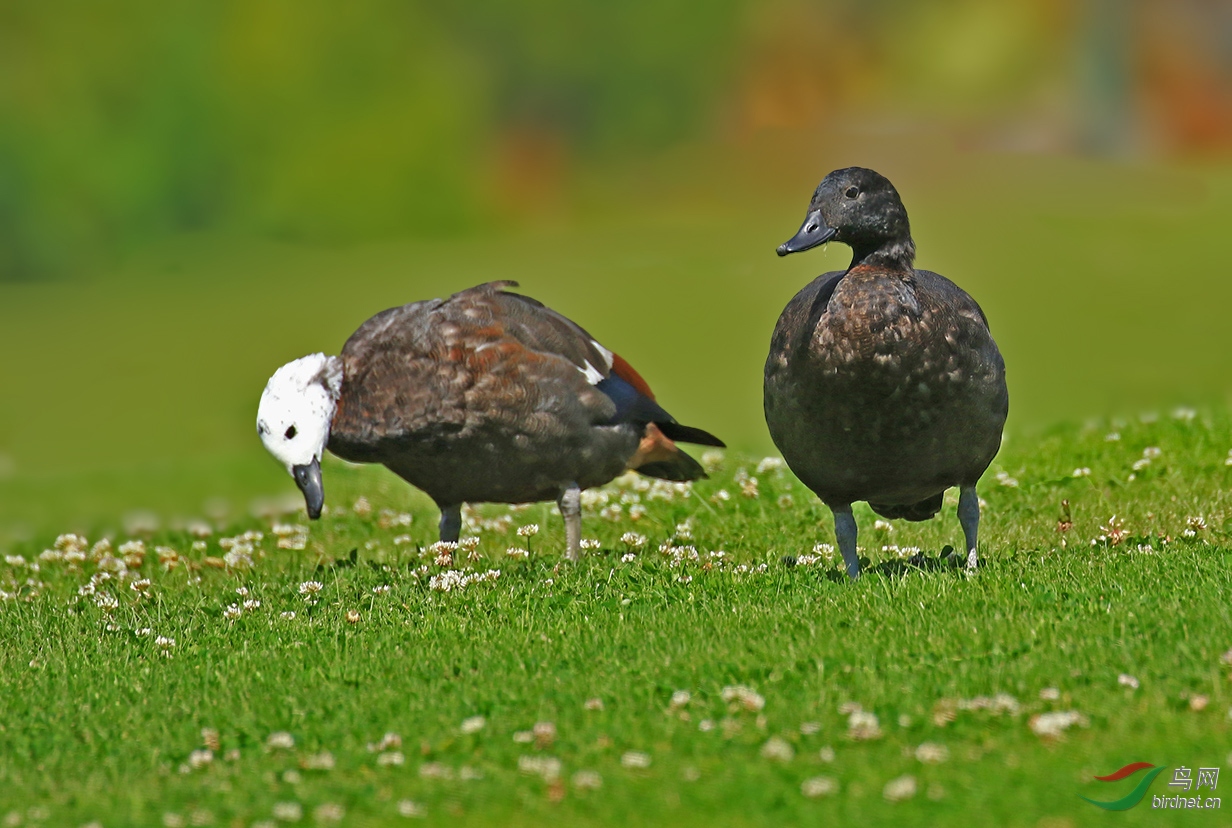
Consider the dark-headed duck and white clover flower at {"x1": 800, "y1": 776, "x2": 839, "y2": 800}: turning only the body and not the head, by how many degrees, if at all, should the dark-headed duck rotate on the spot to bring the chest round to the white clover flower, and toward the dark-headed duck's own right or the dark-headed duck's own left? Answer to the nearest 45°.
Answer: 0° — it already faces it

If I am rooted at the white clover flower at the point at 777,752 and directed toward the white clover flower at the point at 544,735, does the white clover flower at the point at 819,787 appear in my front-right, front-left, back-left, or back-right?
back-left

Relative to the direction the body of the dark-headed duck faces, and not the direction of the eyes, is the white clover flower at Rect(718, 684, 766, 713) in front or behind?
in front

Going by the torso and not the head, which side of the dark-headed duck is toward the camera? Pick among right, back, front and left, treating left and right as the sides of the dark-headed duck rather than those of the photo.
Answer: front

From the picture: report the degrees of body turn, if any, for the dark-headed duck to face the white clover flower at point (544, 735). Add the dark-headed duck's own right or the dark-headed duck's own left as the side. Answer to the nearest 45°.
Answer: approximately 45° to the dark-headed duck's own right

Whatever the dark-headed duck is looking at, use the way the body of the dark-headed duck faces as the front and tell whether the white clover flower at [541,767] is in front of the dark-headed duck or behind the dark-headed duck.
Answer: in front

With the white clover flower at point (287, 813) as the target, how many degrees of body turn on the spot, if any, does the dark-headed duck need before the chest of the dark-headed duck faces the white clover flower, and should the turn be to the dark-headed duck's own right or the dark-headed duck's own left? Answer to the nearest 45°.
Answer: approximately 45° to the dark-headed duck's own right

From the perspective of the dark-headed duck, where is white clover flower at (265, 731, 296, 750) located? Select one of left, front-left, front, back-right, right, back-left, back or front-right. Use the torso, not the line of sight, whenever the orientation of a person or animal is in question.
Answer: front-right

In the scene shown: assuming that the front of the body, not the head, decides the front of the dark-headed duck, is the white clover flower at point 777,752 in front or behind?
in front

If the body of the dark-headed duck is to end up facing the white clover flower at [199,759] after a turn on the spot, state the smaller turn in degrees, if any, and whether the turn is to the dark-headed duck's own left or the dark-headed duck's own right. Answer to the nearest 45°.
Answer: approximately 45° to the dark-headed duck's own right

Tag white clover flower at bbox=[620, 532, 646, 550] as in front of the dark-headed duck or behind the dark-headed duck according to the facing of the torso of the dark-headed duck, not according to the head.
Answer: behind
